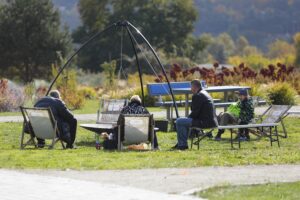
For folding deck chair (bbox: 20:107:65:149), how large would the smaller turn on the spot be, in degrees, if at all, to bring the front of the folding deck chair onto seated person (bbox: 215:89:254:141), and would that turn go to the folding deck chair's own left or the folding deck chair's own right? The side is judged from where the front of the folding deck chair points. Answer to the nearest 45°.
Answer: approximately 45° to the folding deck chair's own right

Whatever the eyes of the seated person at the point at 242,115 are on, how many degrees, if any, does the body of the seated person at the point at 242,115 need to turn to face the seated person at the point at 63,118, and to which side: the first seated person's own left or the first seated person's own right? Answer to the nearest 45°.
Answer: approximately 45° to the first seated person's own left

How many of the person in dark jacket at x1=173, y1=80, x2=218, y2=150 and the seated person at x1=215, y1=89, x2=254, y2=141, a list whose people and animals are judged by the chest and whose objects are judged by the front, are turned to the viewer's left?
2

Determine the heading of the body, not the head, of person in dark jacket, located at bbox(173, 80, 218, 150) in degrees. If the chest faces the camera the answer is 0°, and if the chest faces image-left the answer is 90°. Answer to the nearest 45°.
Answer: approximately 90°

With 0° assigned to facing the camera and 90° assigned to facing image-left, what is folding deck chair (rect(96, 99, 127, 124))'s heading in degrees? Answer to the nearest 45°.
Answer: approximately 45°

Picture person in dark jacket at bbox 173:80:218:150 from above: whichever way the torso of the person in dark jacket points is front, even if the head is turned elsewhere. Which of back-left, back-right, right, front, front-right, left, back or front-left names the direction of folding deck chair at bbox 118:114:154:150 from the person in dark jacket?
front

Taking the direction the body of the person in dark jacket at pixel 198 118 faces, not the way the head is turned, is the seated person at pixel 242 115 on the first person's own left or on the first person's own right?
on the first person's own right

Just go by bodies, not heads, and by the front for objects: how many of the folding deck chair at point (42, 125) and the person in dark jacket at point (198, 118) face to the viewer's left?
1

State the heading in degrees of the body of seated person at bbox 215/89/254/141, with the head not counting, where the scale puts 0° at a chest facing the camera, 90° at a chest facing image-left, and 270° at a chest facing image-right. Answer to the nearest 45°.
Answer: approximately 90°

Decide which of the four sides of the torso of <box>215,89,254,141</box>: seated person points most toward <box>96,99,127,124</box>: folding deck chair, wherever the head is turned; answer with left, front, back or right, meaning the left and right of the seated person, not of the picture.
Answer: front

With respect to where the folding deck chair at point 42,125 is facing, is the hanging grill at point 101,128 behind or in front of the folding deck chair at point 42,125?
in front
